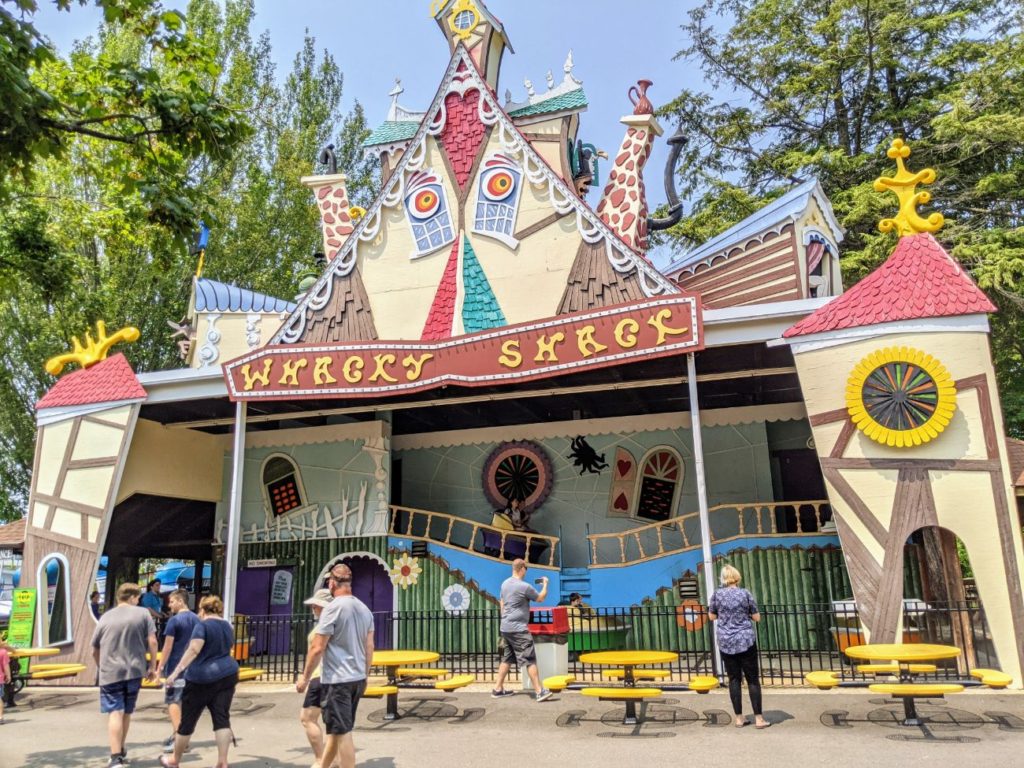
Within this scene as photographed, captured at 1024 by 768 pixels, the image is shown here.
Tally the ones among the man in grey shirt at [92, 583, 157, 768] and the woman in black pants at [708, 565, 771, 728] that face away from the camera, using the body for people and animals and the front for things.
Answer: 2

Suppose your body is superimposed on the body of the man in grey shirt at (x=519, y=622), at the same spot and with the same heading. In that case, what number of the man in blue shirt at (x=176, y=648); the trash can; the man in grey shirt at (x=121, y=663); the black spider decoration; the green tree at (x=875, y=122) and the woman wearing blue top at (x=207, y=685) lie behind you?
3

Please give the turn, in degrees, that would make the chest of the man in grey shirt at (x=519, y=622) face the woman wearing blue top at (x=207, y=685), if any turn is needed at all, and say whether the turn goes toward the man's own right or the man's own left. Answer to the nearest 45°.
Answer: approximately 180°

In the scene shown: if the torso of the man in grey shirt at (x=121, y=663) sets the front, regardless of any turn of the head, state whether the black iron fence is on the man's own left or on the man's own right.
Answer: on the man's own right

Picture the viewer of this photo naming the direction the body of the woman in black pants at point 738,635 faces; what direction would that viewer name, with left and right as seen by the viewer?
facing away from the viewer

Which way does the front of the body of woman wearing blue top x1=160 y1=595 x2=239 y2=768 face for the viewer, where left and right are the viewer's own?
facing away from the viewer and to the left of the viewer

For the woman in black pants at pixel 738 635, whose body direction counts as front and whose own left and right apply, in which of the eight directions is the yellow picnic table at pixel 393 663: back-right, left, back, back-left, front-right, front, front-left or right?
left

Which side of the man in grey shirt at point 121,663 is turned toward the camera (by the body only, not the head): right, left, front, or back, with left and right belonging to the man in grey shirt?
back

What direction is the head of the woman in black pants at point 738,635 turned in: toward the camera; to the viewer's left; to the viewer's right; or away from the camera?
away from the camera

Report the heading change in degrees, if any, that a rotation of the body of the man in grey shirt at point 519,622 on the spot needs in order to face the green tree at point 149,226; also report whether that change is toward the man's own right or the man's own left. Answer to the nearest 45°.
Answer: approximately 90° to the man's own left

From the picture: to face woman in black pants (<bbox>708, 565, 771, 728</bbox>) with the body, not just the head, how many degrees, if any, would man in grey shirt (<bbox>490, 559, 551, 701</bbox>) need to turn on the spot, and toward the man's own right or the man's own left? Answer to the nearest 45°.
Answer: approximately 90° to the man's own right
